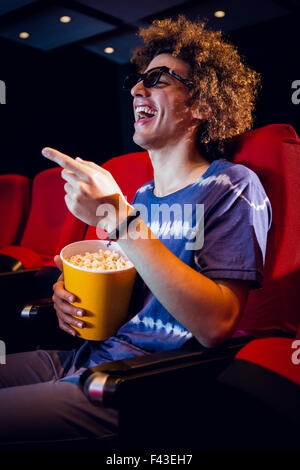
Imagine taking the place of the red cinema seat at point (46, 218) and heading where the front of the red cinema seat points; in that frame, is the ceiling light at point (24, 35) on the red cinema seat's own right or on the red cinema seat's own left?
on the red cinema seat's own right

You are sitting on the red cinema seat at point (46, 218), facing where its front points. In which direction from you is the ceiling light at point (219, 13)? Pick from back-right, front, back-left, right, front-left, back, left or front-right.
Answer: back

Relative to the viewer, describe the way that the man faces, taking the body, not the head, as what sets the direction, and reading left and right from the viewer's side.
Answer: facing the viewer and to the left of the viewer

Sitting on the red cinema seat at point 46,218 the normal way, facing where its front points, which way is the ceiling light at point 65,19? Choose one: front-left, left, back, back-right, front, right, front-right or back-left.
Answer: back-right

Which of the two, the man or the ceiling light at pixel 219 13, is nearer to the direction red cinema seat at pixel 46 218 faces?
the man

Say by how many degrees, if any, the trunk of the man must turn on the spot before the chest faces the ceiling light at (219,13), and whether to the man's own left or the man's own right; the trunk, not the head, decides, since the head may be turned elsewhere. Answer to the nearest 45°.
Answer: approximately 135° to the man's own right

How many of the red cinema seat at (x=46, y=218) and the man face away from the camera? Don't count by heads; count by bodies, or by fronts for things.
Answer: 0

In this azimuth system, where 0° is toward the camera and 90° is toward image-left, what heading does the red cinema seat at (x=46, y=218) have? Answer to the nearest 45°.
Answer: approximately 45°

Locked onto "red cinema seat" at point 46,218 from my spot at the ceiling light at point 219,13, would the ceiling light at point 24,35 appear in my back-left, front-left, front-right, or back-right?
front-right

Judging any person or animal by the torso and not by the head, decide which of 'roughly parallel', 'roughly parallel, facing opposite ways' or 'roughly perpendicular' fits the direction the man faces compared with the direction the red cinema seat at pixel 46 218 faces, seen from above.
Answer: roughly parallel
